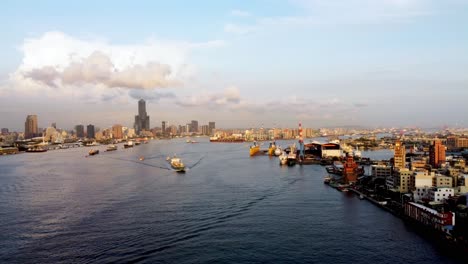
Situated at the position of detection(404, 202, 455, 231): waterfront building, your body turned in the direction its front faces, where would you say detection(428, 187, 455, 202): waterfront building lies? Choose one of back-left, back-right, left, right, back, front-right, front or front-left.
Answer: back-right

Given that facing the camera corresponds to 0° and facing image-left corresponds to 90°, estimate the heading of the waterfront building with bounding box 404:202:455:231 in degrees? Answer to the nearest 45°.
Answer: approximately 45°

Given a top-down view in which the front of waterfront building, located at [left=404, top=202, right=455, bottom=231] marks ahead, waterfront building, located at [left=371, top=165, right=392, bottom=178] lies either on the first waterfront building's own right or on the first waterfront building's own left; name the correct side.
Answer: on the first waterfront building's own right

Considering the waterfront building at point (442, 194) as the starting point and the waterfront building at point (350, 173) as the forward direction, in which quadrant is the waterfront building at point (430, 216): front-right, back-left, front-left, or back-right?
back-left

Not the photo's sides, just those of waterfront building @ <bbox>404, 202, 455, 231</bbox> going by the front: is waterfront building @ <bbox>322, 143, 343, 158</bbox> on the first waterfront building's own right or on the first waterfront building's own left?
on the first waterfront building's own right

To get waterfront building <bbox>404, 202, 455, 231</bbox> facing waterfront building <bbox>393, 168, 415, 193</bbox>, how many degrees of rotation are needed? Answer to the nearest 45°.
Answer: approximately 135° to its right

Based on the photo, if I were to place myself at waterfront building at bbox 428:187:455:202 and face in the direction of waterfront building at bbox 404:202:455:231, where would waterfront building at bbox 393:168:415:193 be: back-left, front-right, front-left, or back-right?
back-right
